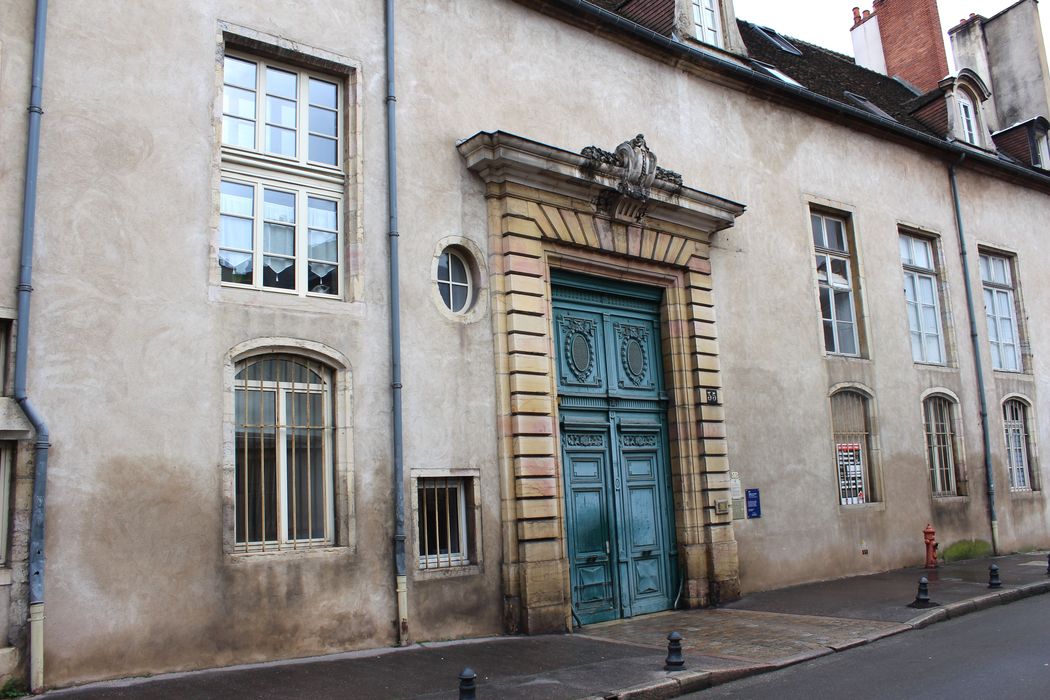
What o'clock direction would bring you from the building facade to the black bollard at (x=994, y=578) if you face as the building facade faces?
The black bollard is roughly at 10 o'clock from the building facade.

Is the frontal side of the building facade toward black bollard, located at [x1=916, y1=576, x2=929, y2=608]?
no

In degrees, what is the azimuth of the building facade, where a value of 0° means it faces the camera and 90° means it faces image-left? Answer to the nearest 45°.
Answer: approximately 315°

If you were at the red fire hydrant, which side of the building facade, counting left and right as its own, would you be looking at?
left

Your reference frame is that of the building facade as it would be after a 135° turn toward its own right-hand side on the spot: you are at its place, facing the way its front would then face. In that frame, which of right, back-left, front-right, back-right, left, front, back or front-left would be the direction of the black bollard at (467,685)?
left

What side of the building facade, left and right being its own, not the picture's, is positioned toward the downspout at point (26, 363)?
right
